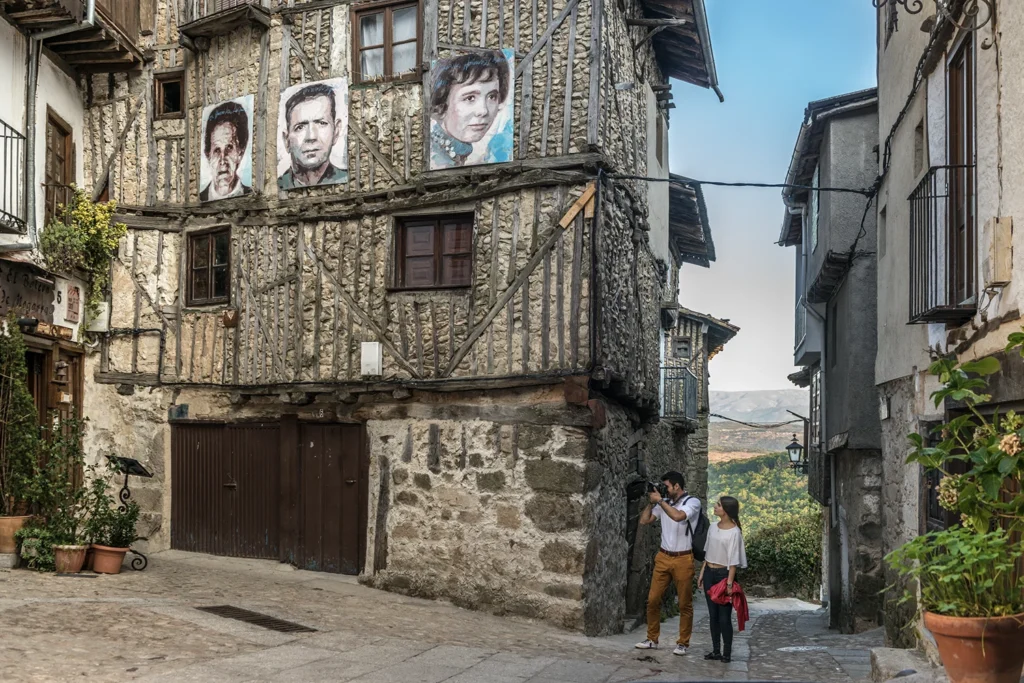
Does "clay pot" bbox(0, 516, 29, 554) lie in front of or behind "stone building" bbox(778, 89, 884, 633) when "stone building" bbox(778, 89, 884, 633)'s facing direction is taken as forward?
in front

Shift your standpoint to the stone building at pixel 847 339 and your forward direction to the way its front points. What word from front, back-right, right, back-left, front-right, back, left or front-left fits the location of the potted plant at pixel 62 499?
front-left

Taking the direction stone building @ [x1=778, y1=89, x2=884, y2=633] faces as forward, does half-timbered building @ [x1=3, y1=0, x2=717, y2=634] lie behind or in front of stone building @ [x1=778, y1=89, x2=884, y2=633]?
in front

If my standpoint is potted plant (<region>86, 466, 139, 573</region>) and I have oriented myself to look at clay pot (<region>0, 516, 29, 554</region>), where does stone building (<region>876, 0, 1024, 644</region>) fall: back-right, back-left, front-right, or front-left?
back-left

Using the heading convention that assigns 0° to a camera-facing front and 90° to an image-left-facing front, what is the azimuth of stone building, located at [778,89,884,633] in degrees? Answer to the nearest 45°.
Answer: approximately 90°

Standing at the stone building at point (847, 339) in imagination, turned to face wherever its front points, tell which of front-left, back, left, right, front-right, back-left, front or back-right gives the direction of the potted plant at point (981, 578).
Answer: left

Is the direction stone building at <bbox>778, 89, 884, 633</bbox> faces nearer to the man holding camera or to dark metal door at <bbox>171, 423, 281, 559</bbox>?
the dark metal door

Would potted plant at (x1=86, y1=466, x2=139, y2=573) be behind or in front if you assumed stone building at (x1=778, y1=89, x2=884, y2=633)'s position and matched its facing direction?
in front

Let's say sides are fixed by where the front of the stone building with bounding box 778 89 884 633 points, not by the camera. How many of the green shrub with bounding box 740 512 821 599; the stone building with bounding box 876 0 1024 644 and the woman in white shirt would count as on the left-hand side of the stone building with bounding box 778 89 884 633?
2

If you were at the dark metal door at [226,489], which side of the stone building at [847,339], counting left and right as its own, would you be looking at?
front

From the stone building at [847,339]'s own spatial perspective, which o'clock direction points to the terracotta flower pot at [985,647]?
The terracotta flower pot is roughly at 9 o'clock from the stone building.

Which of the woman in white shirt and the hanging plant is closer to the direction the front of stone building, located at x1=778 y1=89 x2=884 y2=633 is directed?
the hanging plant

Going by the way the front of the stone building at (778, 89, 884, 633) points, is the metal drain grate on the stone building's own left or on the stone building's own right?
on the stone building's own left
